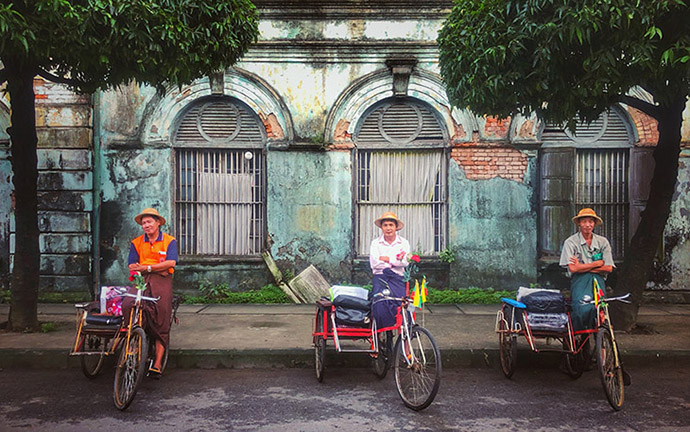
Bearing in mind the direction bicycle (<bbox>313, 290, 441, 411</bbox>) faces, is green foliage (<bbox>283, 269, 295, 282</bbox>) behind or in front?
behind

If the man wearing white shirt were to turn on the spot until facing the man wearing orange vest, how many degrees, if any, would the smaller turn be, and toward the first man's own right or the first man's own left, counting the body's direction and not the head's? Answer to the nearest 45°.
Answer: approximately 90° to the first man's own right

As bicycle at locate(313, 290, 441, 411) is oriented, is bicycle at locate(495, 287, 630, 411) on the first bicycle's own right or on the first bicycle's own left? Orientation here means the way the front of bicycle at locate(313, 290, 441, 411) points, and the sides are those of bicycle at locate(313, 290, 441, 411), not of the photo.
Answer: on the first bicycle's own left

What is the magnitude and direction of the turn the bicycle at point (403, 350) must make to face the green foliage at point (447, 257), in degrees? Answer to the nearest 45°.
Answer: approximately 135° to its left

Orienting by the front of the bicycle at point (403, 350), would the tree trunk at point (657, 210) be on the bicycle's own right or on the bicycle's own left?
on the bicycle's own left

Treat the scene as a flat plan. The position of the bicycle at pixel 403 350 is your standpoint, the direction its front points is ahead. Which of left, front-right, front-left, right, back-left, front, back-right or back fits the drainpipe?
back

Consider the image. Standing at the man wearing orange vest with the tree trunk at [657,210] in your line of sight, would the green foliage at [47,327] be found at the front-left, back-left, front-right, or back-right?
back-left

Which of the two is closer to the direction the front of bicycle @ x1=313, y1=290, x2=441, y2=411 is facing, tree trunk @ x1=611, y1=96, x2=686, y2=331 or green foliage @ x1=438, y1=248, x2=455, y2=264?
the tree trunk

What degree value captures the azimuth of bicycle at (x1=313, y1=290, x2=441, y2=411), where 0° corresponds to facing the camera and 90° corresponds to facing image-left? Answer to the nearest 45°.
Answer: approximately 315°

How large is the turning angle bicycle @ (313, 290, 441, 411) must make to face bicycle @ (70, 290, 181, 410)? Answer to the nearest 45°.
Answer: approximately 135° to its right
